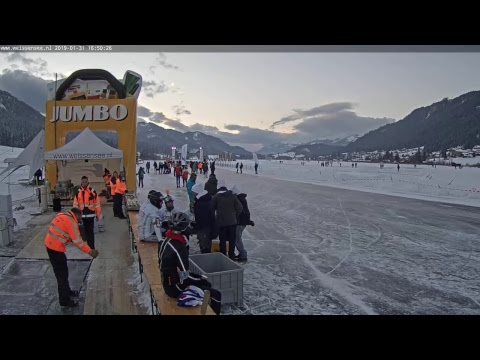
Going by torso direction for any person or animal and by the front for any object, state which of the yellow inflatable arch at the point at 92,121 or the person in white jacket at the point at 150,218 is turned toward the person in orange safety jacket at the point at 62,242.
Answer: the yellow inflatable arch

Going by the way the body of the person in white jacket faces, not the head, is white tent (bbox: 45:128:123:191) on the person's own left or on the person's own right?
on the person's own left

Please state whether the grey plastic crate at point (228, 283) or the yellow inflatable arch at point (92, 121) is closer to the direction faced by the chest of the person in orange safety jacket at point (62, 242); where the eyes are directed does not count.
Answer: the grey plastic crate

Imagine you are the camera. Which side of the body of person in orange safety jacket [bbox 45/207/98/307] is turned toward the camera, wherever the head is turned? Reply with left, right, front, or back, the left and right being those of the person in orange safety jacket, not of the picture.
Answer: right

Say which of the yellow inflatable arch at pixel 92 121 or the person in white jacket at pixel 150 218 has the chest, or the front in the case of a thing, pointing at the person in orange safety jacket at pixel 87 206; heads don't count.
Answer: the yellow inflatable arch
